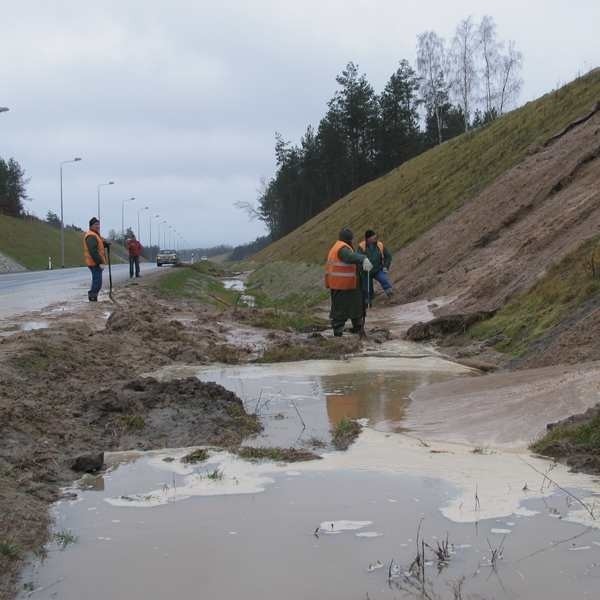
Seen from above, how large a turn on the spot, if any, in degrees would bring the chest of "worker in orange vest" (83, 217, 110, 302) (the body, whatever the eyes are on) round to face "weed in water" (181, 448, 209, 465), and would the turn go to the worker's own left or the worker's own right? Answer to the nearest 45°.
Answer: approximately 90° to the worker's own right

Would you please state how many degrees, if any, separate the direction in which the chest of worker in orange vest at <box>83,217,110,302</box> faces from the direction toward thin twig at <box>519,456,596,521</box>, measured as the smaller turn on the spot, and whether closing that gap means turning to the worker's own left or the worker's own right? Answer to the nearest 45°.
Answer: approximately 90° to the worker's own right

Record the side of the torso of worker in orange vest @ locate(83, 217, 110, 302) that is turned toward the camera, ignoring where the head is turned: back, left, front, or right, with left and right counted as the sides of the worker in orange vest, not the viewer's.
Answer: right

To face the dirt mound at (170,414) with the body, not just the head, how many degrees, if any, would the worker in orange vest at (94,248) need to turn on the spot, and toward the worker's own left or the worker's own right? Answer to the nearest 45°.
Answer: approximately 90° to the worker's own right

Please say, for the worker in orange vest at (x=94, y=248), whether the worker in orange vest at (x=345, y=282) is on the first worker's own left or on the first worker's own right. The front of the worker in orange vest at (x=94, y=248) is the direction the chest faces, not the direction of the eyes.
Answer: on the first worker's own right

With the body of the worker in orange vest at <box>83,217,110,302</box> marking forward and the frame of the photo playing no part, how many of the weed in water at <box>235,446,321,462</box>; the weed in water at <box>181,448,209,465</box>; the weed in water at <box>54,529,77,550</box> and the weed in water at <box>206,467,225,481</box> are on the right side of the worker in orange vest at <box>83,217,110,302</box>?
4

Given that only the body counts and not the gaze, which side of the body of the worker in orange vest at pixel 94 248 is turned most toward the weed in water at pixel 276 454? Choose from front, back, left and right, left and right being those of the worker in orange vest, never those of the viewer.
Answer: right

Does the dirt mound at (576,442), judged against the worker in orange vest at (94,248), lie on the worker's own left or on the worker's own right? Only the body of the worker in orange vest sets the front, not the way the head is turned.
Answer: on the worker's own right
